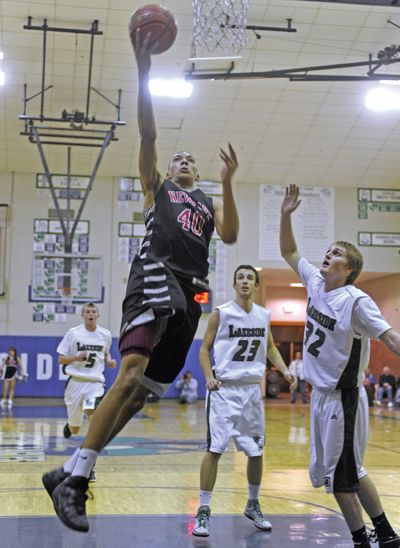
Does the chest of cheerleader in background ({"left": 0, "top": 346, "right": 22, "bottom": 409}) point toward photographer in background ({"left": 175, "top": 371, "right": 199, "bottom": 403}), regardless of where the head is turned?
no

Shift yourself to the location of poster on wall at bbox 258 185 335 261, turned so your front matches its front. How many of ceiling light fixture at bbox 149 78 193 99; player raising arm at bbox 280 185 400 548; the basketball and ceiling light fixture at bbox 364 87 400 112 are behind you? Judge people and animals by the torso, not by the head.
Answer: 0

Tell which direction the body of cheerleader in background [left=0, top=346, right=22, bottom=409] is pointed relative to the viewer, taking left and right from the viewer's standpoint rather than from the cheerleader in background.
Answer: facing the viewer

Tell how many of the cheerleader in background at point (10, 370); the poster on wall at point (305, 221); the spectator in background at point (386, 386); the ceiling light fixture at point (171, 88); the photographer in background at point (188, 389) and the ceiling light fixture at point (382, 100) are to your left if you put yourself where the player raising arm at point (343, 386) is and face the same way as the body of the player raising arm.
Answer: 0

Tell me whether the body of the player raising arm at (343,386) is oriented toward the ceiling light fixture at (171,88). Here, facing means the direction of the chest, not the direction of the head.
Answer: no

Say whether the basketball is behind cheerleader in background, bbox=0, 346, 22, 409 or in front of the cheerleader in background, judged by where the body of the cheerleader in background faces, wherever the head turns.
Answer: in front

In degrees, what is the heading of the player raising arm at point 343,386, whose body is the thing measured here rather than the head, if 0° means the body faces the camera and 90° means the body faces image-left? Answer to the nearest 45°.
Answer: approximately 45°

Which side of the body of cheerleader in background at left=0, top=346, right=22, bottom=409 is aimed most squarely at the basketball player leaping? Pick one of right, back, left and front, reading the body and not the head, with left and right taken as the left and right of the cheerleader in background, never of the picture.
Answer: front

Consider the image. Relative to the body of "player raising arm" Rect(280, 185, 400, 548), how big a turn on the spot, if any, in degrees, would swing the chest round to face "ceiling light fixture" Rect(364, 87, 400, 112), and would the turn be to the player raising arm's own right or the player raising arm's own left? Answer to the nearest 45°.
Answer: approximately 135° to the player raising arm's own right

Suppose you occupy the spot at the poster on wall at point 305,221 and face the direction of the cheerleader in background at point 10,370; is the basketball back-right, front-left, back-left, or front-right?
front-left

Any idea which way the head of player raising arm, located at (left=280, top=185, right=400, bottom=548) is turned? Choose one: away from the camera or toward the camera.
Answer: toward the camera

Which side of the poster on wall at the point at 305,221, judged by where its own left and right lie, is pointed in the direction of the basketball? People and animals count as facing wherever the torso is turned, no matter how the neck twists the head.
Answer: front

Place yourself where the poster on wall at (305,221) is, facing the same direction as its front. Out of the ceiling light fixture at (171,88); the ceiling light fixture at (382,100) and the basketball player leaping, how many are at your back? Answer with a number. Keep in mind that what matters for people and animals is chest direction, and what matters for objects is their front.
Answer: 0

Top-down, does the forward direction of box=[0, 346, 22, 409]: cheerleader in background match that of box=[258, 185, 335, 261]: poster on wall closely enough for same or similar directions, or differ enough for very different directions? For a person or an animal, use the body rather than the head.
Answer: same or similar directions

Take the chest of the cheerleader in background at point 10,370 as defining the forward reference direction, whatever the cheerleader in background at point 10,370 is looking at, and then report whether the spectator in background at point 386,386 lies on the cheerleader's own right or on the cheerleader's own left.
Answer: on the cheerleader's own left

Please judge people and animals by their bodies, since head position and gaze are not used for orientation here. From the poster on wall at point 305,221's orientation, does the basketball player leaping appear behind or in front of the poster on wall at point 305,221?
in front

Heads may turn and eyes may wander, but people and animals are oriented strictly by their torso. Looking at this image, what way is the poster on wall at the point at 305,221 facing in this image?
toward the camera

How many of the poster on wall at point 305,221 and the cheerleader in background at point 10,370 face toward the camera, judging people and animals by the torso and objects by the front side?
2

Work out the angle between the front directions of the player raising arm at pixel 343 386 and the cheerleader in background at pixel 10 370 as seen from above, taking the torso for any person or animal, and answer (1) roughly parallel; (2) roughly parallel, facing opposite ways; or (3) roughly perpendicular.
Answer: roughly perpendicular

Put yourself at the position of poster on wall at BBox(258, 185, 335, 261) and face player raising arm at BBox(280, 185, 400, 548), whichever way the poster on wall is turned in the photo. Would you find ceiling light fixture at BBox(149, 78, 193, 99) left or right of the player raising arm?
right
